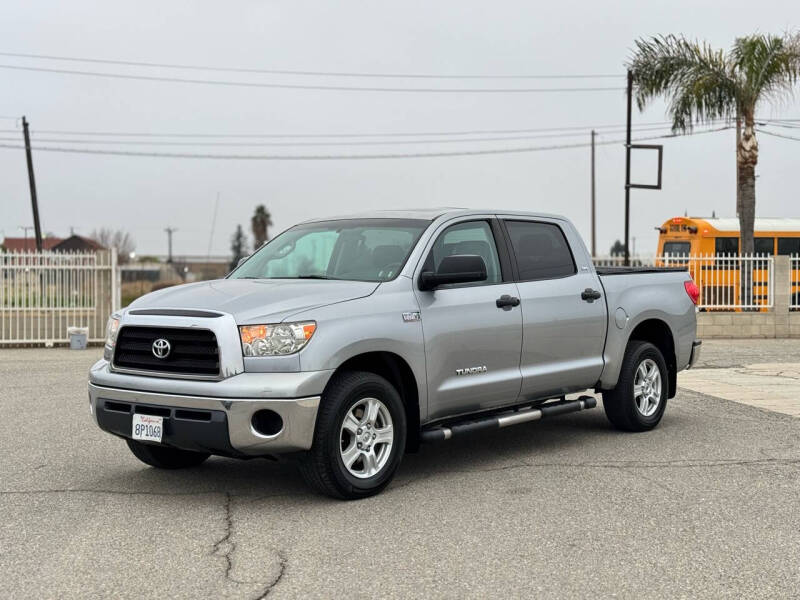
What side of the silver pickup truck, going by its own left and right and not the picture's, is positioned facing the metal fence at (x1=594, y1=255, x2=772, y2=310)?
back

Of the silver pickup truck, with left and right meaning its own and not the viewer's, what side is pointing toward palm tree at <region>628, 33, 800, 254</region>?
back

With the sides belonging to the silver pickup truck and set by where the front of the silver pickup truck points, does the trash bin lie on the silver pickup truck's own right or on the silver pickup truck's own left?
on the silver pickup truck's own right

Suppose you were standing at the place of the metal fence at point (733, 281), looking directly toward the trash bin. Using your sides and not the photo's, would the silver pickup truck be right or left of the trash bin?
left

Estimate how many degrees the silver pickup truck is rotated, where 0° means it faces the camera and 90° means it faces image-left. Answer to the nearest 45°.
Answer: approximately 45°

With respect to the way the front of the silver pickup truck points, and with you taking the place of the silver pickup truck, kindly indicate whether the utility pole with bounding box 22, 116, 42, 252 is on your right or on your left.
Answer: on your right
